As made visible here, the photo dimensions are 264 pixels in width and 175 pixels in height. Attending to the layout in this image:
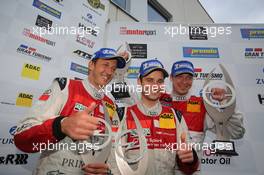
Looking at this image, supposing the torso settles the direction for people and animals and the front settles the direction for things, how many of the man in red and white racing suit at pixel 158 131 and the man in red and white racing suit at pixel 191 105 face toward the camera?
2

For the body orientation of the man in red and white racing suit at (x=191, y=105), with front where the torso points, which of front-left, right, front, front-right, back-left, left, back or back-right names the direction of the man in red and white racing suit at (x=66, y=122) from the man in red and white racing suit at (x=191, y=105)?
front-right

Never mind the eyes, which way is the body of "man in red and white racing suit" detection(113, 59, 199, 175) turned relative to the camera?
toward the camera

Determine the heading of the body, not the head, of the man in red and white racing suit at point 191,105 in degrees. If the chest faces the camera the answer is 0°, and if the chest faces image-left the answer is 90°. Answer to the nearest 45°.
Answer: approximately 0°

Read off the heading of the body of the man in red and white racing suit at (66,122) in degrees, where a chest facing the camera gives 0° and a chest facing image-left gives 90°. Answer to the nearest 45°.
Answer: approximately 315°

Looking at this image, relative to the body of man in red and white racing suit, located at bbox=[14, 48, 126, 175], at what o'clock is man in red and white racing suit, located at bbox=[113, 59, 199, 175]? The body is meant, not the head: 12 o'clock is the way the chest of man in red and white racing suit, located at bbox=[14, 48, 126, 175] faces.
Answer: man in red and white racing suit, located at bbox=[113, 59, 199, 175] is roughly at 10 o'clock from man in red and white racing suit, located at bbox=[14, 48, 126, 175].

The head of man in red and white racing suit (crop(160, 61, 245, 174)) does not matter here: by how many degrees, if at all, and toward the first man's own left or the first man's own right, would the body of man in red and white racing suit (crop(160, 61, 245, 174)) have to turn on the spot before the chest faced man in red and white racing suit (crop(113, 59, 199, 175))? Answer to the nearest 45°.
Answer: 0° — they already face them

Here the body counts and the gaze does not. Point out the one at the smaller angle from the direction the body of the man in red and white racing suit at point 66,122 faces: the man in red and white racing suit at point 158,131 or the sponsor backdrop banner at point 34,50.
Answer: the man in red and white racing suit

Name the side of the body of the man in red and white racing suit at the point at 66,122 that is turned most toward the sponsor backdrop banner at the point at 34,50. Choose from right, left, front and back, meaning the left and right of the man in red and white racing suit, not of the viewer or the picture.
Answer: back

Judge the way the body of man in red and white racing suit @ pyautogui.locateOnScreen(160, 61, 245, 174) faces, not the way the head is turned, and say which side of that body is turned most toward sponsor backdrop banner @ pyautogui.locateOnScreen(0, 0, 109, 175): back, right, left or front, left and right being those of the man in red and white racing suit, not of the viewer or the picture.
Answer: right
